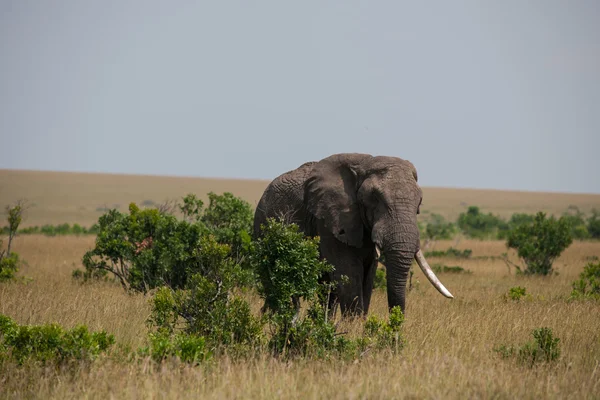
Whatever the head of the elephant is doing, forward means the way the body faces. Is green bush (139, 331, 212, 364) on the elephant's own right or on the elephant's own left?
on the elephant's own right

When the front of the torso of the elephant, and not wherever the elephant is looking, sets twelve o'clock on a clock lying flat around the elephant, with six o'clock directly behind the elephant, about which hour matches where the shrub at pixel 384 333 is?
The shrub is roughly at 1 o'clock from the elephant.

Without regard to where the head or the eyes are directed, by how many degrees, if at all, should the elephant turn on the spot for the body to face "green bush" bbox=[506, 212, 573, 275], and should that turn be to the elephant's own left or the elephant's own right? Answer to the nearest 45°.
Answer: approximately 90° to the elephant's own left

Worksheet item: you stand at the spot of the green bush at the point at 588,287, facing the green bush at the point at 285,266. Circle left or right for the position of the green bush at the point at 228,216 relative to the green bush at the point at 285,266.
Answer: right

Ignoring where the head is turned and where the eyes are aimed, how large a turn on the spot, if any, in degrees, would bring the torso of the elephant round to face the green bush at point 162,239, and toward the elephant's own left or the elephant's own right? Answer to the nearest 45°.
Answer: approximately 180°

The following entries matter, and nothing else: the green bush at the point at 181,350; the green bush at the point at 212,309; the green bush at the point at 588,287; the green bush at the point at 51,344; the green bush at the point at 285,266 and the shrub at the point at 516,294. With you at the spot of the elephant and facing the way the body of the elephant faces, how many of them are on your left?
2

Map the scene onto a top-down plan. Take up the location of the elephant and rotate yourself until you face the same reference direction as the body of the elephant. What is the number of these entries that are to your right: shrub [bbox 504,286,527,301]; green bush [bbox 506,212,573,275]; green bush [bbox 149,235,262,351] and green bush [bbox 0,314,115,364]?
2

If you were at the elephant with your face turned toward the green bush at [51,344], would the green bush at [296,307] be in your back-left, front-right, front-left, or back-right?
front-left

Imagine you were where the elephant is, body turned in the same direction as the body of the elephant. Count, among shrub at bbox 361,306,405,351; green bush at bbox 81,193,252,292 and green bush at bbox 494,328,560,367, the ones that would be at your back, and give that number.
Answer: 1

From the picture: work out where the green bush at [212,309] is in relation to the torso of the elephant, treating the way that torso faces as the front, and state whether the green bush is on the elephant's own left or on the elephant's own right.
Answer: on the elephant's own right

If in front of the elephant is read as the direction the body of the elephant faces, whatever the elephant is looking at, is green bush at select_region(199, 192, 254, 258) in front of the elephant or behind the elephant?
behind

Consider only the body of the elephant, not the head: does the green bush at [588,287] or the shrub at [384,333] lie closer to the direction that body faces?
the shrub

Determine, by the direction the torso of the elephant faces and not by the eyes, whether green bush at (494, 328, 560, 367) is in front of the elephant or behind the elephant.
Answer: in front

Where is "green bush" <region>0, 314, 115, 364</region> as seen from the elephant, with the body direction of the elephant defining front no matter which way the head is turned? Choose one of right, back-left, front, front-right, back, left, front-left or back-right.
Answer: right

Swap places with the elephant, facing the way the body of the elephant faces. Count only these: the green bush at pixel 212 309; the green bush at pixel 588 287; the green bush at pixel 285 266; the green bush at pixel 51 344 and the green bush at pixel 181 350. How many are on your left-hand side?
1

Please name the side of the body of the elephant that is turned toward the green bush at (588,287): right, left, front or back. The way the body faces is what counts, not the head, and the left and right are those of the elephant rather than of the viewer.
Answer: left

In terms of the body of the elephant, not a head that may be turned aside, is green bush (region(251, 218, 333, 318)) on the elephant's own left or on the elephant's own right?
on the elephant's own right

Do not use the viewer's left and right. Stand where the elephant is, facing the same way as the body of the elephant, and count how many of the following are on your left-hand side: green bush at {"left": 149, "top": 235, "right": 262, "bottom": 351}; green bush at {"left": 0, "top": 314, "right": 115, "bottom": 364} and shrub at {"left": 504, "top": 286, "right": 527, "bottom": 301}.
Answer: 1

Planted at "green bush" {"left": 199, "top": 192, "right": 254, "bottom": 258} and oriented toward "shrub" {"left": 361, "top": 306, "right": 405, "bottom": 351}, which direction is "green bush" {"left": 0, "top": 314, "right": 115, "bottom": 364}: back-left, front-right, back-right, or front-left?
front-right
